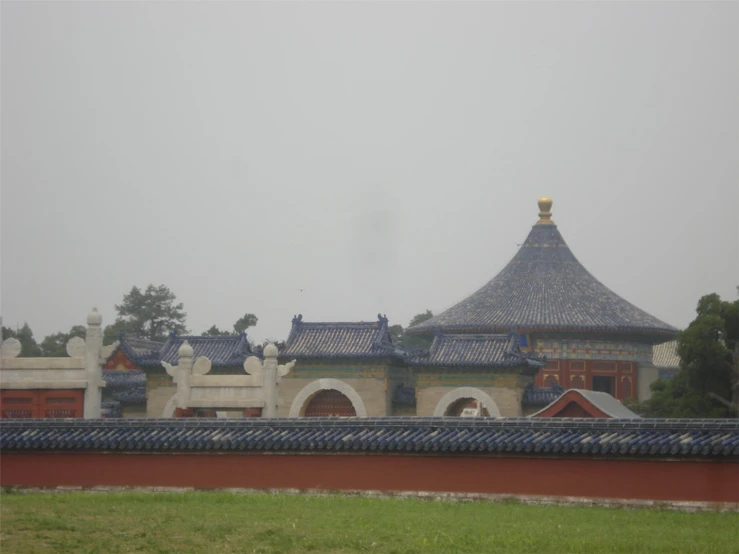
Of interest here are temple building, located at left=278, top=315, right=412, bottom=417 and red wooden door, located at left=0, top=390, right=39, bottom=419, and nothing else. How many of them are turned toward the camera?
2

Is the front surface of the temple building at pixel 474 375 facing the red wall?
yes

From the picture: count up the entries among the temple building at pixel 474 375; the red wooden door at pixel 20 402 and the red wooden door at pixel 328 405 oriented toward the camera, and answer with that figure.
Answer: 3

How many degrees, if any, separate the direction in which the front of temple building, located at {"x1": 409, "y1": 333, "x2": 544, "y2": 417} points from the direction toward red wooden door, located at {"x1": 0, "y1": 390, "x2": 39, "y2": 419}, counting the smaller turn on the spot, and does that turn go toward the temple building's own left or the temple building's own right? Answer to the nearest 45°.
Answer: approximately 45° to the temple building's own right

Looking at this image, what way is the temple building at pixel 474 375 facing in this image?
toward the camera

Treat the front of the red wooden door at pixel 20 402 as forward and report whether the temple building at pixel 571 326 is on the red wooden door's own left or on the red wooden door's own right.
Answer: on the red wooden door's own left

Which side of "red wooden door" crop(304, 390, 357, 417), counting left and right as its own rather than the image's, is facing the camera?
front

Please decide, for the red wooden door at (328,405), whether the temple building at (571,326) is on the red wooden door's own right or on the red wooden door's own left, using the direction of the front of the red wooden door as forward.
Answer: on the red wooden door's own left

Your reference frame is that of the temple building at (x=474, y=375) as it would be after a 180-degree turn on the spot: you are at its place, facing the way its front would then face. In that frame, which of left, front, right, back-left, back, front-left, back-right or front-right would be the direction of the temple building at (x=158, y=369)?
left
